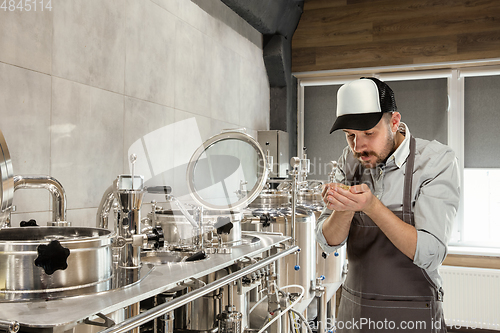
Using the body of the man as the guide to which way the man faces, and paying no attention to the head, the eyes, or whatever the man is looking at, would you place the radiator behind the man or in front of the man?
behind

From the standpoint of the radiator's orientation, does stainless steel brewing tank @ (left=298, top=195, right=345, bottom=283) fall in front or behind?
in front

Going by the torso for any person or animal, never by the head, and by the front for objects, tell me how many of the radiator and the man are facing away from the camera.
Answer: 0

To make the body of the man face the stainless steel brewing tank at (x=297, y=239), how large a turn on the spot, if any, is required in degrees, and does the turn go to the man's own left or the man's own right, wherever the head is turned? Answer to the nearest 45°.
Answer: approximately 90° to the man's own right

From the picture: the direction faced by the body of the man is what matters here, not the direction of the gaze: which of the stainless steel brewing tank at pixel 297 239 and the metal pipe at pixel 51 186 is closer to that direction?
the metal pipe

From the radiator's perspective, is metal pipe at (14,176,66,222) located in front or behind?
in front

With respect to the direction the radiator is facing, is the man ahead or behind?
ahead

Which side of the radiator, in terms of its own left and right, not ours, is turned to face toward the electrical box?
right

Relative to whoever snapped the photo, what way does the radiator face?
facing the viewer

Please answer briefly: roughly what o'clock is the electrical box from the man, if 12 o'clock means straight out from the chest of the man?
The electrical box is roughly at 4 o'clock from the man.

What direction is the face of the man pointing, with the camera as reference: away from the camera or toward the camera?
toward the camera

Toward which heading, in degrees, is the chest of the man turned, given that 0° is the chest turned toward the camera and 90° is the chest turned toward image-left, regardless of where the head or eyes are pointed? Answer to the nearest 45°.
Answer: approximately 45°

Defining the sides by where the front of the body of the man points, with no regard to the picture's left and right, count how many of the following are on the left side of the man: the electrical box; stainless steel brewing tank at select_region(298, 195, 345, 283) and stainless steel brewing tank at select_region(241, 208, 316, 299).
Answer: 0
